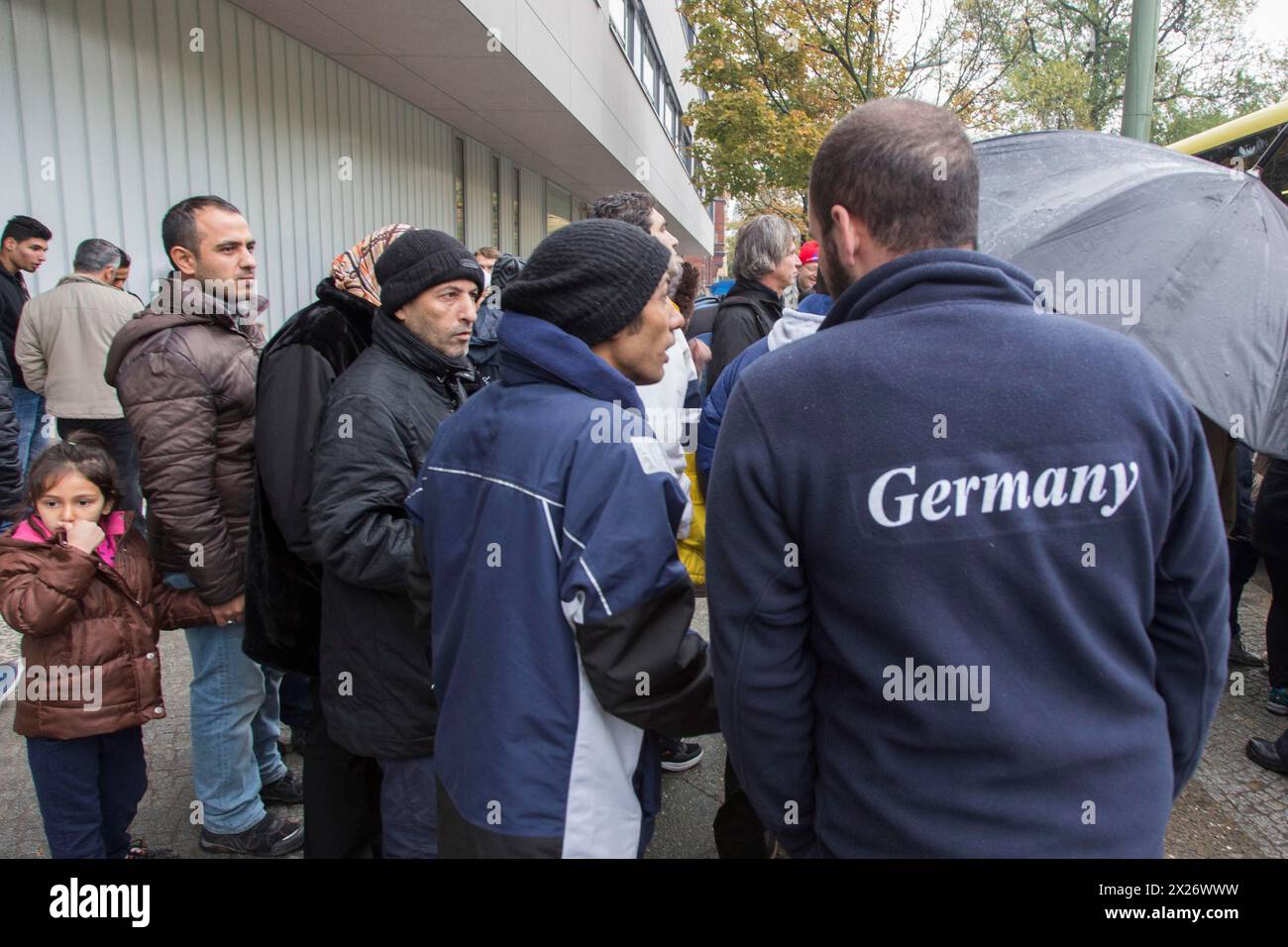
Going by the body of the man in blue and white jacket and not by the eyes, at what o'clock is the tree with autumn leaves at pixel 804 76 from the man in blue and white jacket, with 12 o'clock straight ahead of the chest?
The tree with autumn leaves is roughly at 11 o'clock from the man in blue and white jacket.

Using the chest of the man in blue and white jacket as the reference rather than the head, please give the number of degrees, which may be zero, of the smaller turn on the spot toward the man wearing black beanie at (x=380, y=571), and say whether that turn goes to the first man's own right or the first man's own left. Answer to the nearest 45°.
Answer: approximately 90° to the first man's own left

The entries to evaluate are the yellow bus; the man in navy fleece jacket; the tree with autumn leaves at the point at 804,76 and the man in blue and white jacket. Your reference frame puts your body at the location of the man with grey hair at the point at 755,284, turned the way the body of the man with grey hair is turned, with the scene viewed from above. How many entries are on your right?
2

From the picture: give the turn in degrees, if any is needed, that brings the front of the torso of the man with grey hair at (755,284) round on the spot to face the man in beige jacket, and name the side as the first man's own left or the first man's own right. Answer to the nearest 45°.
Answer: approximately 180°

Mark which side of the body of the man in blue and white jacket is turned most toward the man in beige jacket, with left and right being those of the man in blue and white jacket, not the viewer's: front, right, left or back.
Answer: left

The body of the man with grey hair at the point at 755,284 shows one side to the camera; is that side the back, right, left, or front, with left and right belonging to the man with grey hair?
right

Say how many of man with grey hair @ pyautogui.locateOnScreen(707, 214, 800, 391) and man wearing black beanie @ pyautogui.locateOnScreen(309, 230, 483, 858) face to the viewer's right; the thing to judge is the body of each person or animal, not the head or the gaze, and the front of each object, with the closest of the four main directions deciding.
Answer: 2

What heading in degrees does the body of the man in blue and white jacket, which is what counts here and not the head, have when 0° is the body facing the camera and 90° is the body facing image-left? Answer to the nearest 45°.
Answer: approximately 225°

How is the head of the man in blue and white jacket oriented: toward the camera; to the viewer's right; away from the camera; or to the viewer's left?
to the viewer's right

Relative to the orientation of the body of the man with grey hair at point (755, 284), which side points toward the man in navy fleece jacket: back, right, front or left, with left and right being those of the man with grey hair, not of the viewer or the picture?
right

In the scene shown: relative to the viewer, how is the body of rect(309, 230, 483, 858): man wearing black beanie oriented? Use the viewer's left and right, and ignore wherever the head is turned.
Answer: facing to the right of the viewer
